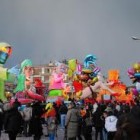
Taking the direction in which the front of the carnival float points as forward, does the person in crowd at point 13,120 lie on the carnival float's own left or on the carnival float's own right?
on the carnival float's own right

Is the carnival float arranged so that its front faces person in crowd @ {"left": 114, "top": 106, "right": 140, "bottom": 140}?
no
